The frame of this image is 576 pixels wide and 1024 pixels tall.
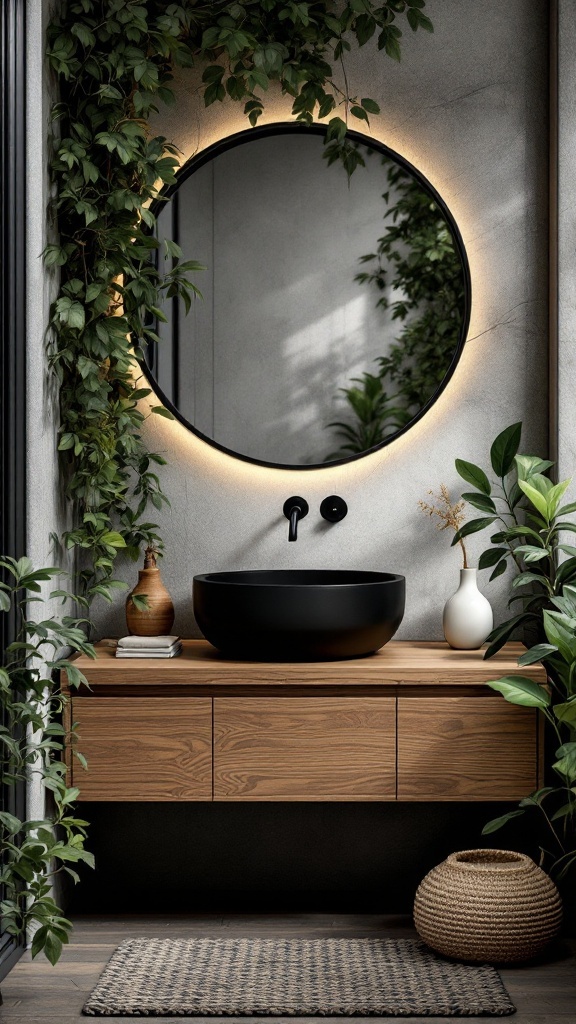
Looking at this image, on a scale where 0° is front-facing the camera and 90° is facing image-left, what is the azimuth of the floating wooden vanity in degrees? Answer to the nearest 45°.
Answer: approximately 0°

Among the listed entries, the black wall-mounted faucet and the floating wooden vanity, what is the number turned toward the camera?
2

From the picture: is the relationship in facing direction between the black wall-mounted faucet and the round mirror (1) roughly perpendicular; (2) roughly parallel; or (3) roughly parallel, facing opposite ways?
roughly parallel

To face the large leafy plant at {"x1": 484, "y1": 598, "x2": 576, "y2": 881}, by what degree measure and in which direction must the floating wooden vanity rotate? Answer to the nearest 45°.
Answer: approximately 90° to its left

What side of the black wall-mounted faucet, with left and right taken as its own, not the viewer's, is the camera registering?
front

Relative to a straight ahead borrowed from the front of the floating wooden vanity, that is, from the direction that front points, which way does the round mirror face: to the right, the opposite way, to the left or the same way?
the same way

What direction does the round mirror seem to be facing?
toward the camera

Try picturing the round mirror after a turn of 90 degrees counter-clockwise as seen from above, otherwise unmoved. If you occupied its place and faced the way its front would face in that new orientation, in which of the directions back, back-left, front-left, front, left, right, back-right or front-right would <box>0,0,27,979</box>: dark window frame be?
back-right

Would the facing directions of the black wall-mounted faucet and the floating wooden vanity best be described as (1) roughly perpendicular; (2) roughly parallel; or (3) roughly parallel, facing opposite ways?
roughly parallel

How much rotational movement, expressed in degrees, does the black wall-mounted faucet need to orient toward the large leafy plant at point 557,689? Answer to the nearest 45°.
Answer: approximately 45° to its left

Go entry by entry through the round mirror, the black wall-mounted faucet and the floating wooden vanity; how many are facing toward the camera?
3

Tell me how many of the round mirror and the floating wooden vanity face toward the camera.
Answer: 2
